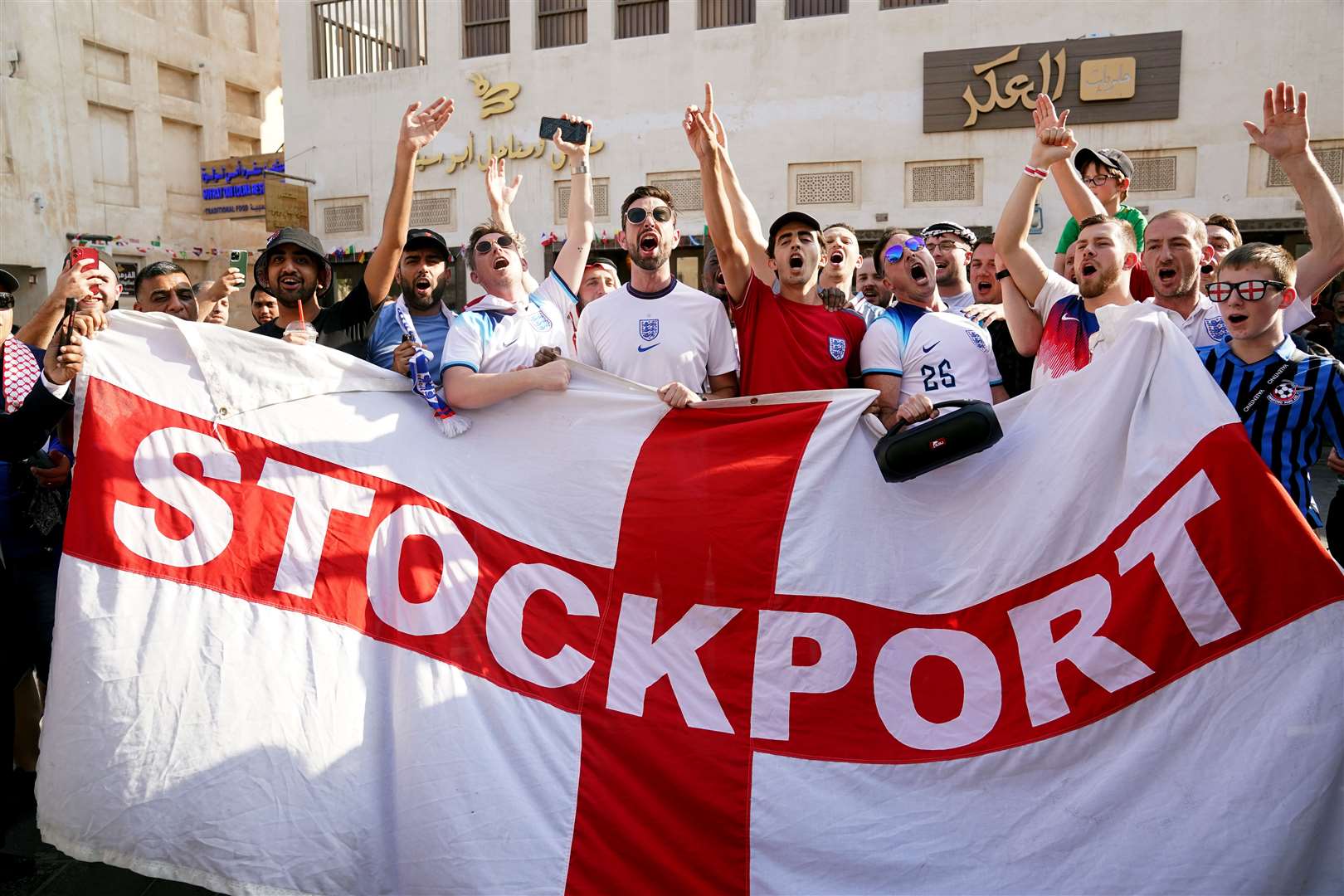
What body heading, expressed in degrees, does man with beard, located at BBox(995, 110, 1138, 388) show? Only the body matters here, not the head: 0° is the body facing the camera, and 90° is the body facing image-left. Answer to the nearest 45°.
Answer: approximately 45°

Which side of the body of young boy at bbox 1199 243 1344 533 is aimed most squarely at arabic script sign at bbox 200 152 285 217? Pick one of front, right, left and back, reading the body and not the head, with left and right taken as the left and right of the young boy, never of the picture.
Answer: right

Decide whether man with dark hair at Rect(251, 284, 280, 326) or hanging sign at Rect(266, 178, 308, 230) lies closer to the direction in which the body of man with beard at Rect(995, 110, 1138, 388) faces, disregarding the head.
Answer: the man with dark hair

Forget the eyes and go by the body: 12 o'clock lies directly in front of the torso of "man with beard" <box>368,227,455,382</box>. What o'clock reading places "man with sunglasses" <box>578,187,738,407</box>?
The man with sunglasses is roughly at 10 o'clock from the man with beard.

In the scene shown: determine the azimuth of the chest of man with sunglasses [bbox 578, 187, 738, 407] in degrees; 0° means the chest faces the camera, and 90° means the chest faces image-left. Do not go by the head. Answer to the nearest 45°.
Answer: approximately 0°

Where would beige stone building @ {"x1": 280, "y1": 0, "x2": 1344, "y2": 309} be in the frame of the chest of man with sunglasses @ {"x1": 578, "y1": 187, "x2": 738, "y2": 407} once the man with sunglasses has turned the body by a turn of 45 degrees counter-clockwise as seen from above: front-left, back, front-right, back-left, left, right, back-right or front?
back-left

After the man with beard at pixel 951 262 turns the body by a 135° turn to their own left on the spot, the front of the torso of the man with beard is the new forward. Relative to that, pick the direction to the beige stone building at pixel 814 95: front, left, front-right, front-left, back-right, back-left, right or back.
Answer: left

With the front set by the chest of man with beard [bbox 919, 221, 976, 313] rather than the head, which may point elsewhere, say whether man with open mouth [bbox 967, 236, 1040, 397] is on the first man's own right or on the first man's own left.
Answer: on the first man's own left

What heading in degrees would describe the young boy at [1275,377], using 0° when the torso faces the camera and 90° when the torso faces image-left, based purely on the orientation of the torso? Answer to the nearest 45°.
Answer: approximately 45°
